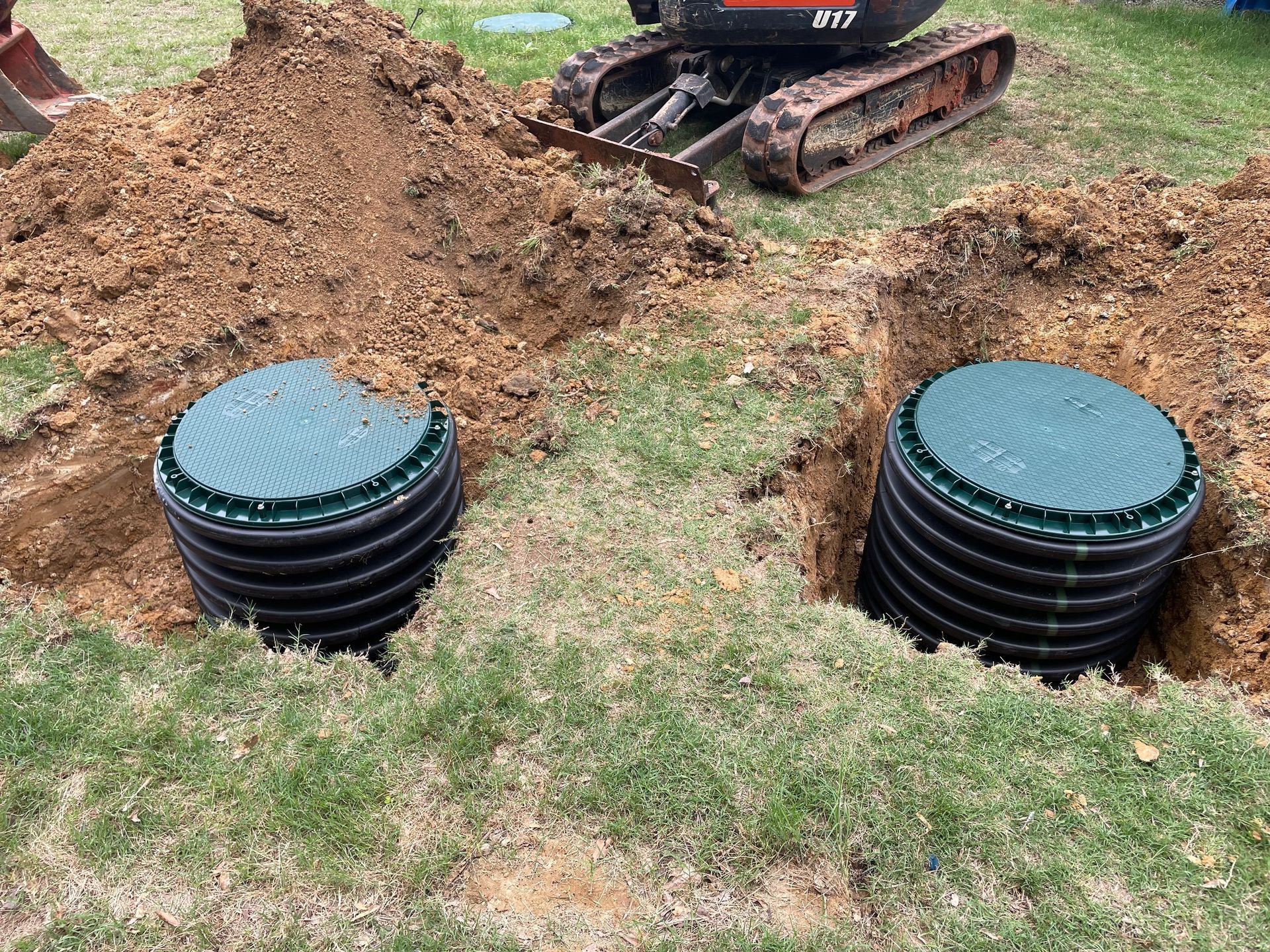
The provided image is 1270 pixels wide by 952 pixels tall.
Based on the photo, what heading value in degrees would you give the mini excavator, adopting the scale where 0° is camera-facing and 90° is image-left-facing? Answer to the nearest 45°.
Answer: approximately 45°
